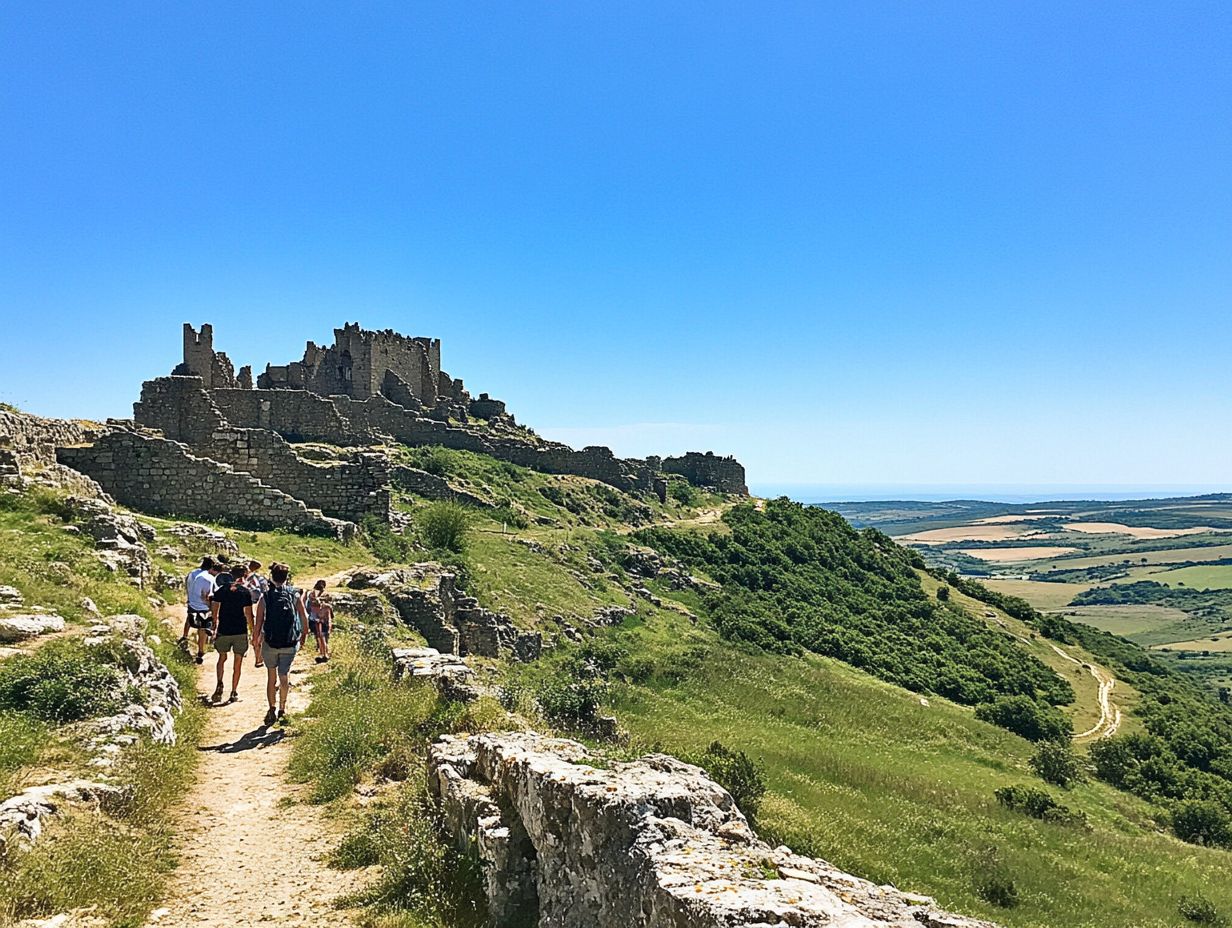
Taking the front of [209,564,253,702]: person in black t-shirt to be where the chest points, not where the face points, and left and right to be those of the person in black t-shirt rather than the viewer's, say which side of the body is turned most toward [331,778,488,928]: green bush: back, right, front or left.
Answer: back

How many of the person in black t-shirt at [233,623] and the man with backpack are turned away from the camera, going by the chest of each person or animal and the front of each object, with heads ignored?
2

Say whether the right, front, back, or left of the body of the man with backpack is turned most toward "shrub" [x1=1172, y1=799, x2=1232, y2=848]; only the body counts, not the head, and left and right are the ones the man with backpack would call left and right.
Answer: right

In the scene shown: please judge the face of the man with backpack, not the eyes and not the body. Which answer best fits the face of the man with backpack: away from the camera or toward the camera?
away from the camera

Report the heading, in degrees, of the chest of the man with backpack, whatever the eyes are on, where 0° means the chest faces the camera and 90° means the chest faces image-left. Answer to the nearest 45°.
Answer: approximately 180°

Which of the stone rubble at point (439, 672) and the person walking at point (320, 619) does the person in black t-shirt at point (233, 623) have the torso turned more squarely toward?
the person walking

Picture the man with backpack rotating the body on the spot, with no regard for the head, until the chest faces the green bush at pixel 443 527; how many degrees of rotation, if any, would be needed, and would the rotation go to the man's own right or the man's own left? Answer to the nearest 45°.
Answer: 0° — they already face it

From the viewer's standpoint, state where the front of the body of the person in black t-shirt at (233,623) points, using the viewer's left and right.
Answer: facing away from the viewer

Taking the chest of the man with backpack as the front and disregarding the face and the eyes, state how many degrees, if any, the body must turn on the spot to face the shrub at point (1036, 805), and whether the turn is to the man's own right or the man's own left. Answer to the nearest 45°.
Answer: approximately 90° to the man's own right

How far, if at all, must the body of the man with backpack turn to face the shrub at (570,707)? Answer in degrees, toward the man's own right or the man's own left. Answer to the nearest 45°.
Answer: approximately 45° to the man's own right

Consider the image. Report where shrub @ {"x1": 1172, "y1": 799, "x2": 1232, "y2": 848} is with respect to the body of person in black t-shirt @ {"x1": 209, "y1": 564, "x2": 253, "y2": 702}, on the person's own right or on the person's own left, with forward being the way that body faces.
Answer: on the person's own right

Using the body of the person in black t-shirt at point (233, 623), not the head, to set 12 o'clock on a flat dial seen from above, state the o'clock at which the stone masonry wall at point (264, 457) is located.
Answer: The stone masonry wall is roughly at 12 o'clock from the person in black t-shirt.

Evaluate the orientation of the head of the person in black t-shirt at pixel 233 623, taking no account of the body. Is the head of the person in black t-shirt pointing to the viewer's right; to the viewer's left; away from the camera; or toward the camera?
away from the camera

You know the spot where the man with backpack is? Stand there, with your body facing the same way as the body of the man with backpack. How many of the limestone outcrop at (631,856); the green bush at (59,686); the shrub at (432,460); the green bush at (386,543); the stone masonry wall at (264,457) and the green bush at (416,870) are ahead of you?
3

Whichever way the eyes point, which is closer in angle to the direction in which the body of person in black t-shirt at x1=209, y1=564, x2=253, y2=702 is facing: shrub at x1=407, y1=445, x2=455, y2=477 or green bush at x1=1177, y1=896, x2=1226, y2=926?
the shrub
